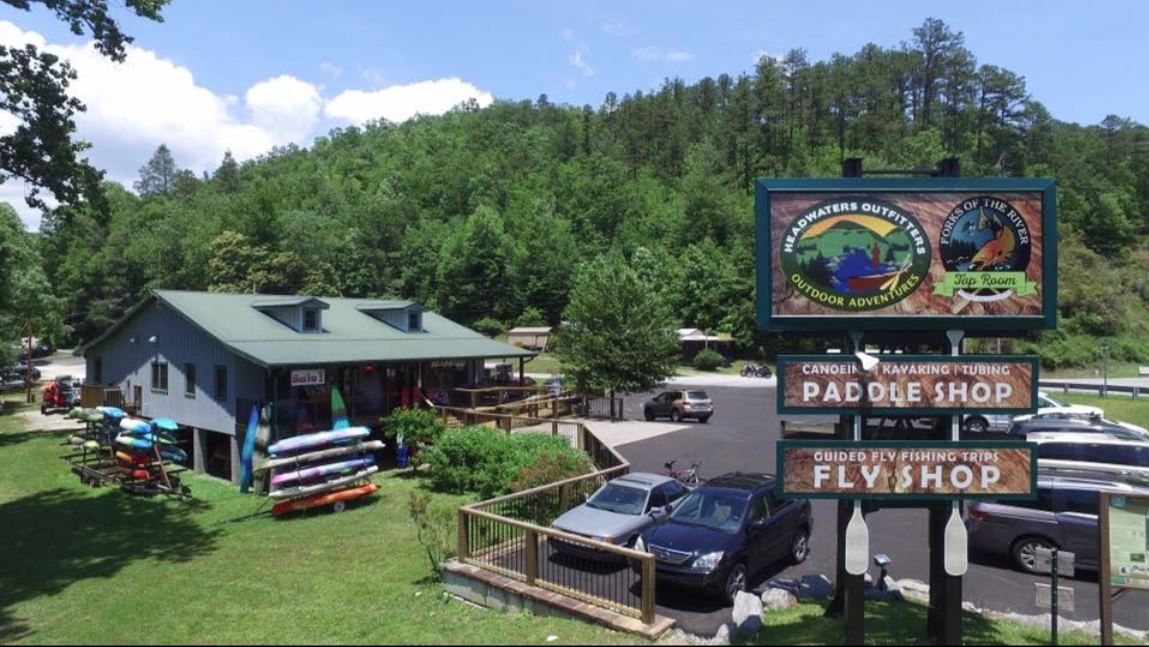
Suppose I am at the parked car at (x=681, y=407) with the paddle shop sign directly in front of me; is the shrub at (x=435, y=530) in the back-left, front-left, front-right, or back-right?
front-right

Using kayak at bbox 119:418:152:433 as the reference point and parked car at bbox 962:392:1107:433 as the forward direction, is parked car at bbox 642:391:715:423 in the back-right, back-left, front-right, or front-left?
front-left

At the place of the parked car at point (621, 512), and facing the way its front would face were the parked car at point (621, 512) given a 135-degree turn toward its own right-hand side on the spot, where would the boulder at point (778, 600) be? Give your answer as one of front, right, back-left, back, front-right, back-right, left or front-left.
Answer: back-right

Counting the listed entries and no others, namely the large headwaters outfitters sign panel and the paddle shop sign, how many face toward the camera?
2

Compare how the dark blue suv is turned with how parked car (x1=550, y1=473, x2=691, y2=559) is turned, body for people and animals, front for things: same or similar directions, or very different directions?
same or similar directions

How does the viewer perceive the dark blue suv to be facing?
facing the viewer and to the left of the viewer

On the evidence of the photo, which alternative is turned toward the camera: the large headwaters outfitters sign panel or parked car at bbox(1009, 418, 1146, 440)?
the large headwaters outfitters sign panel

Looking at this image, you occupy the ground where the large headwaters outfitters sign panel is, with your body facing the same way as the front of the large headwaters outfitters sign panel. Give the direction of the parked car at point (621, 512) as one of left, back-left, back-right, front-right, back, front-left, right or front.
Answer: back-right

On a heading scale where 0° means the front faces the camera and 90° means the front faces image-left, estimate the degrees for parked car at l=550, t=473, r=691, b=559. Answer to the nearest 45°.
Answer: approximately 45°

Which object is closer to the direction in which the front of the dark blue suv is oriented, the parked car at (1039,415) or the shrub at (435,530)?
the shrub

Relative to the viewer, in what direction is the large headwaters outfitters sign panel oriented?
toward the camera

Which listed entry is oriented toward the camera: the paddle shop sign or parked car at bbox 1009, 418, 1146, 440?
the paddle shop sign

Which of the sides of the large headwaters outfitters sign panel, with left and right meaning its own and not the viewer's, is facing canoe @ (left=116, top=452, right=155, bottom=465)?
right

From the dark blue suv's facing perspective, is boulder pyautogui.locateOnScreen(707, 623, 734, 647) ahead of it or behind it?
ahead
